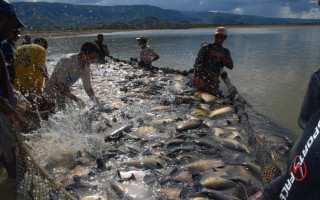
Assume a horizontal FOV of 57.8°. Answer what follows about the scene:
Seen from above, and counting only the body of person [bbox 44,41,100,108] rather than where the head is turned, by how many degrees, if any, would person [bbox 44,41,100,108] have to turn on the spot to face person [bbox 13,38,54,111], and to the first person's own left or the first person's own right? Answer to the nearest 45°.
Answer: approximately 135° to the first person's own right

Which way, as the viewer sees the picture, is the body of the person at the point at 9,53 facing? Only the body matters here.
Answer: to the viewer's right

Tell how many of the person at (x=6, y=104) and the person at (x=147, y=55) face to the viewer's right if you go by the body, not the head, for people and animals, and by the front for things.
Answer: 1

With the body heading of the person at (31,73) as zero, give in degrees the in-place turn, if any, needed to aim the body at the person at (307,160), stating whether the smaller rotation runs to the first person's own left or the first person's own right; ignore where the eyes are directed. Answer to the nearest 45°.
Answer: approximately 135° to the first person's own right

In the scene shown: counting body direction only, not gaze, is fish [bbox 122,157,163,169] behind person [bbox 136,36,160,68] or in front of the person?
in front

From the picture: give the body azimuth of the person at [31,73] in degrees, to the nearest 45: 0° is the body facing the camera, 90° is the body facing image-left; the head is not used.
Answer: approximately 225°

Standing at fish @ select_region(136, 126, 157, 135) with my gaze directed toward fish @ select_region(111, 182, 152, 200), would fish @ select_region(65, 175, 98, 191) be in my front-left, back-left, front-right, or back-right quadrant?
front-right

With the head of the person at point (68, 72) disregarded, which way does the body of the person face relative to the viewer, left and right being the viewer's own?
facing the viewer and to the right of the viewer

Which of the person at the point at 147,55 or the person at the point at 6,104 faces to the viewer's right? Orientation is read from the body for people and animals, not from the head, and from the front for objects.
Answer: the person at the point at 6,104

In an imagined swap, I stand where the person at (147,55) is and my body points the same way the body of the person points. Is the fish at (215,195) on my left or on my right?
on my left

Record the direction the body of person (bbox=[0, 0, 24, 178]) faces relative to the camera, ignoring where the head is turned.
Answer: to the viewer's right

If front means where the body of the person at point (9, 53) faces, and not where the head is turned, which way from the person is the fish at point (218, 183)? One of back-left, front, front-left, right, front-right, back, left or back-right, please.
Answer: front-right
